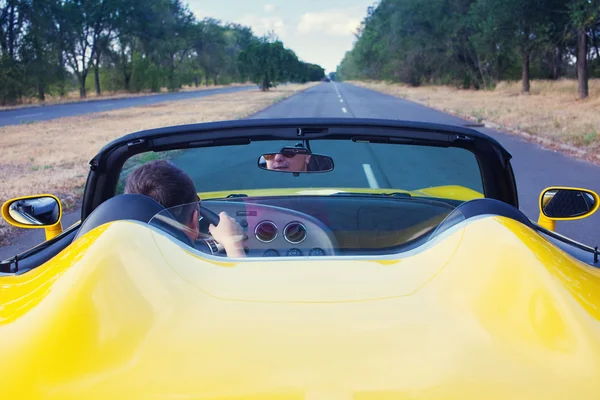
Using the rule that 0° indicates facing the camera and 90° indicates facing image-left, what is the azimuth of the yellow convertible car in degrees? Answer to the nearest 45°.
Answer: approximately 180°
